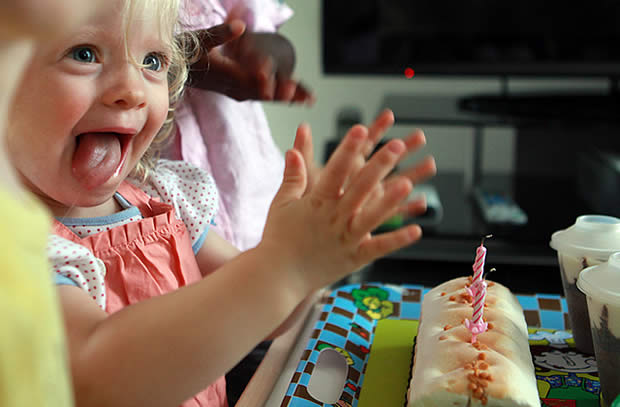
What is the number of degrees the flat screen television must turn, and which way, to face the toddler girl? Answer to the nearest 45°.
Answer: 0° — it already faces them

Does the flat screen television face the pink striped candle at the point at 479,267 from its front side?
yes

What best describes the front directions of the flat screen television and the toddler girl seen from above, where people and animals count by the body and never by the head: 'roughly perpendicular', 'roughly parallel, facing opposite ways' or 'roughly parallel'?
roughly perpendicular

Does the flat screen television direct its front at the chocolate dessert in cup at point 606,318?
yes

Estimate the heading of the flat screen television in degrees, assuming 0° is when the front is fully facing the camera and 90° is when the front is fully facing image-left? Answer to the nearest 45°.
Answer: approximately 0°

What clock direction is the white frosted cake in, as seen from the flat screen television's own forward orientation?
The white frosted cake is roughly at 12 o'clock from the flat screen television.

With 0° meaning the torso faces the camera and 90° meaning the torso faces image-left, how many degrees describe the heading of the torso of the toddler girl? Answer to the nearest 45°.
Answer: approximately 315°

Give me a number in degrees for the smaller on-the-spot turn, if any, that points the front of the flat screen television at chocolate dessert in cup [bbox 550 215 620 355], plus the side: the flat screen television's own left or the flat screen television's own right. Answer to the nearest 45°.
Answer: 0° — it already faces it
